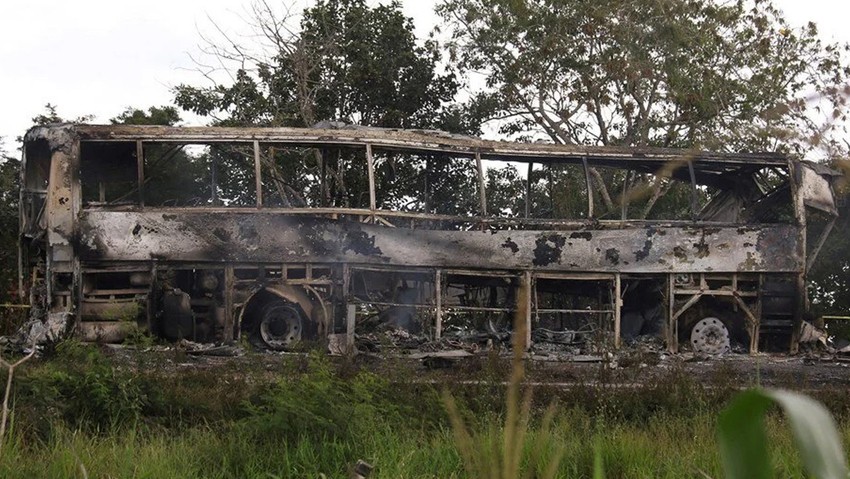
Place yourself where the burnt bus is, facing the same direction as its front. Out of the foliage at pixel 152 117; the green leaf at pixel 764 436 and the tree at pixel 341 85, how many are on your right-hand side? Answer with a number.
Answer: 1

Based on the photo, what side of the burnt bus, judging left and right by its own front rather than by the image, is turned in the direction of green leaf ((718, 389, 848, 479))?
right

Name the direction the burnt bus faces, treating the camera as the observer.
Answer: facing to the right of the viewer

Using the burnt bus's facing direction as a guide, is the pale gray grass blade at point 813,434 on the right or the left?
on its right

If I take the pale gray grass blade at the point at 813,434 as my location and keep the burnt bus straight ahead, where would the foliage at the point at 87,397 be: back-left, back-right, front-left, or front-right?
front-left

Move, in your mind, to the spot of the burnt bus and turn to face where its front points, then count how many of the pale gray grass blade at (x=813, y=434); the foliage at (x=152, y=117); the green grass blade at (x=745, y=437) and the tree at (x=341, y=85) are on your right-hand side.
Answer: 2

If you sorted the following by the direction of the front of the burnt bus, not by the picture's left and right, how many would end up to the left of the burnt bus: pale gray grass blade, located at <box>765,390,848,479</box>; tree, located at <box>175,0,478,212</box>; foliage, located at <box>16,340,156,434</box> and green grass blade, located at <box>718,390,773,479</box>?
1

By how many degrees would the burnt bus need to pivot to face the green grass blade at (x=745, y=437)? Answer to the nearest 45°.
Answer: approximately 90° to its right

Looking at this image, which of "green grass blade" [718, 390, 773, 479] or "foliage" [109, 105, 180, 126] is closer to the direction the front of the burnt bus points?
the green grass blade
